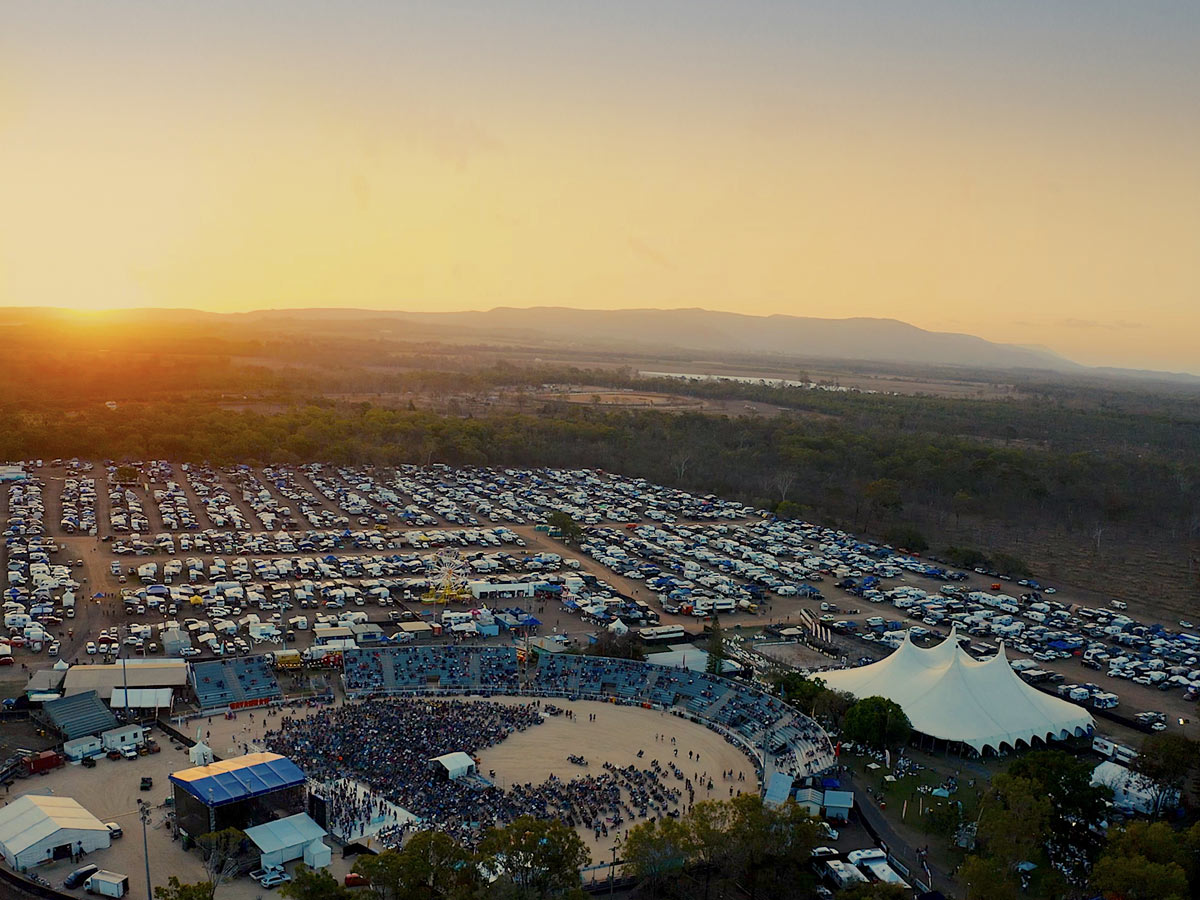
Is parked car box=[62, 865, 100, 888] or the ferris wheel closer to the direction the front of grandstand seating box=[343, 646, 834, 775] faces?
the parked car

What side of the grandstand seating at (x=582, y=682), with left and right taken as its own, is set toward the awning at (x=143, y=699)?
right

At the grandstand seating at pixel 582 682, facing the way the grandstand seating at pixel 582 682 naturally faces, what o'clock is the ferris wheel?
The ferris wheel is roughly at 5 o'clock from the grandstand seating.

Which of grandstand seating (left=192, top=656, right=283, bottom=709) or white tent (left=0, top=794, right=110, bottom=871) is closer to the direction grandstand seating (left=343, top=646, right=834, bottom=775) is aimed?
the white tent

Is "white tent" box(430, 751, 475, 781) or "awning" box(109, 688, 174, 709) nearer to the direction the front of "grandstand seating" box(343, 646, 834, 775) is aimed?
the white tent

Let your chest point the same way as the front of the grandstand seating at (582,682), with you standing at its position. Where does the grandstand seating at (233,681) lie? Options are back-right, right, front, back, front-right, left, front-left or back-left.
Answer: right

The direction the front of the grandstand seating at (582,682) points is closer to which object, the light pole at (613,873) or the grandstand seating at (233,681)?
the light pole

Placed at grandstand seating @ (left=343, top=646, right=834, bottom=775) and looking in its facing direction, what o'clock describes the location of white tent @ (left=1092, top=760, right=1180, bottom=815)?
The white tent is roughly at 10 o'clock from the grandstand seating.

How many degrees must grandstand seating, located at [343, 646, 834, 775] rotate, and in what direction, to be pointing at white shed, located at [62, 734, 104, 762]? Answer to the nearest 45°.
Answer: approximately 45° to its right

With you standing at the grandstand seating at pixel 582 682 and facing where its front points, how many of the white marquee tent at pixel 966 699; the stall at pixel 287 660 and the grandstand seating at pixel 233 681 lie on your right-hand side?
2

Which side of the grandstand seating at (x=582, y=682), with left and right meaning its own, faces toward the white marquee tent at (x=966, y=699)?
left

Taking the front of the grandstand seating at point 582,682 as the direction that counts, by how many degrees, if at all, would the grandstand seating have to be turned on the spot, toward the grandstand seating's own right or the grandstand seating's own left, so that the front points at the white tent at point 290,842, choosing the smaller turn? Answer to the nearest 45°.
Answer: approximately 45° to the grandstand seating's own right

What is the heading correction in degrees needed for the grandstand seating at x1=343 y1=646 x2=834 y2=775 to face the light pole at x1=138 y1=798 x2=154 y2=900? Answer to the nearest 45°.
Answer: approximately 45° to its right

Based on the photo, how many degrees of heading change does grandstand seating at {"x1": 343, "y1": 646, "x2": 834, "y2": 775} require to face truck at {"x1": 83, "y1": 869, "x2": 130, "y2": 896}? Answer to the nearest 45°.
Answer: approximately 45° to its right

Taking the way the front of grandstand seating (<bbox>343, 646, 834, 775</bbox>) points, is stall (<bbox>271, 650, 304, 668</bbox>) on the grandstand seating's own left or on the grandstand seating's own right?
on the grandstand seating's own right
